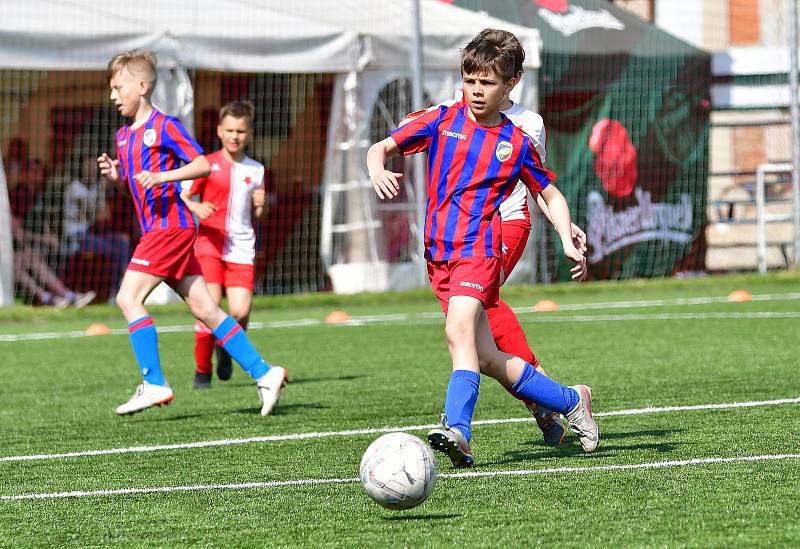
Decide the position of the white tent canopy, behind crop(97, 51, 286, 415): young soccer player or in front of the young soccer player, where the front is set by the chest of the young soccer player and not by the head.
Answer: behind

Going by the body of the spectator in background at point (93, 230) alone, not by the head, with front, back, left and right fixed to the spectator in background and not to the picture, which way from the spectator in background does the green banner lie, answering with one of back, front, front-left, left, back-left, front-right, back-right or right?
front-left

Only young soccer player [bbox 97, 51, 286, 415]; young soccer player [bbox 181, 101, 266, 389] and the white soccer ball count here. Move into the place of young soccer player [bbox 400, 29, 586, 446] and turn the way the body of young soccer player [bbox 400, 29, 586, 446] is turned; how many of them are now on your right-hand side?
2

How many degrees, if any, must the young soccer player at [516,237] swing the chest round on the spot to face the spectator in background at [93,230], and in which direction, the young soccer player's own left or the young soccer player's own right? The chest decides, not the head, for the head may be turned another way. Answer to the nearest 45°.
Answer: approximately 90° to the young soccer player's own right

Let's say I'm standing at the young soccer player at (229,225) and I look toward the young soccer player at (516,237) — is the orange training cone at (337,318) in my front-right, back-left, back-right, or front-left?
back-left

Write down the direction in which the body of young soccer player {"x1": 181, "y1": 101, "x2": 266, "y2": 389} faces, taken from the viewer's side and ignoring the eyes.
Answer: toward the camera

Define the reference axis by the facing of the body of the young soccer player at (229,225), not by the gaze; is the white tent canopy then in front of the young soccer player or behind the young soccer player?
behind

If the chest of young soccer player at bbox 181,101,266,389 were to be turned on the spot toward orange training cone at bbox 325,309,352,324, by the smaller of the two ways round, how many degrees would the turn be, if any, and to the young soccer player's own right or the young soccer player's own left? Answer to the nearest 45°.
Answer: approximately 180°

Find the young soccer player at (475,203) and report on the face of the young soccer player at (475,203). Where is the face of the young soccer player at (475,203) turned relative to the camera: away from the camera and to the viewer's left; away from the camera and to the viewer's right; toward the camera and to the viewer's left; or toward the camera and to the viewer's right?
toward the camera and to the viewer's left

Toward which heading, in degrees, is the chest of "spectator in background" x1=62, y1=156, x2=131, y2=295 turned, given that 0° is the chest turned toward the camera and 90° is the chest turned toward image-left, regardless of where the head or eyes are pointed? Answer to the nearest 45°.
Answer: approximately 315°
